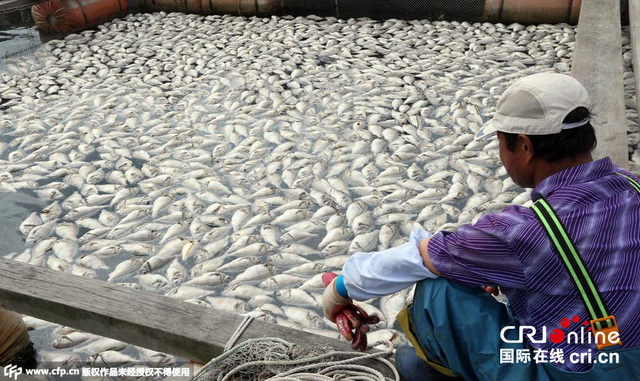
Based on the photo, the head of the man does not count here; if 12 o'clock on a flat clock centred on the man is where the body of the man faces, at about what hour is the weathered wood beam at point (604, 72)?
The weathered wood beam is roughly at 2 o'clock from the man.

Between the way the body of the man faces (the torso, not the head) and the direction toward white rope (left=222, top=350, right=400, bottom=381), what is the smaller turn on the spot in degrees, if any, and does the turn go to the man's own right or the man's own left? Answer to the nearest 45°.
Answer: approximately 45° to the man's own left

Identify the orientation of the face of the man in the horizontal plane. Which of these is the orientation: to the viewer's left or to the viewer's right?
to the viewer's left

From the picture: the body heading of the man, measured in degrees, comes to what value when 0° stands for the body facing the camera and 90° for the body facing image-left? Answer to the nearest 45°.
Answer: approximately 135°

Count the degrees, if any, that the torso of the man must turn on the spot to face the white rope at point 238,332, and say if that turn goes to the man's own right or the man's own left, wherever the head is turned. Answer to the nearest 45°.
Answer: approximately 45° to the man's own left

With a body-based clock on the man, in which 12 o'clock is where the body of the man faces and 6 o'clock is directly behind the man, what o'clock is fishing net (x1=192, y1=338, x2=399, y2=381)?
The fishing net is roughly at 11 o'clock from the man.

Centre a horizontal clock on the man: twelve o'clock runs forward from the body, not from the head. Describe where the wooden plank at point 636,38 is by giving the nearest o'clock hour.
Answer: The wooden plank is roughly at 2 o'clock from the man.

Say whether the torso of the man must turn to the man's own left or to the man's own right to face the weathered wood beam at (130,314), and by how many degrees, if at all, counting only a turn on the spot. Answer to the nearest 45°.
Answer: approximately 45° to the man's own left
